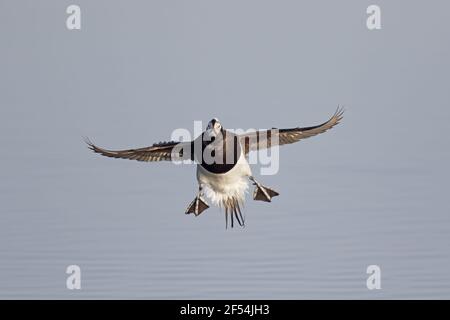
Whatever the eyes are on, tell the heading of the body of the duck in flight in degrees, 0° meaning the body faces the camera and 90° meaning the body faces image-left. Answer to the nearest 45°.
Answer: approximately 0°
